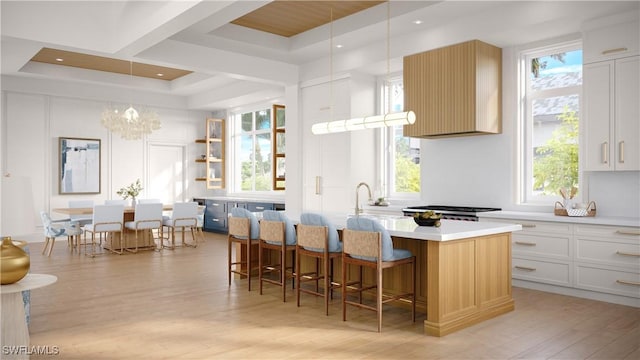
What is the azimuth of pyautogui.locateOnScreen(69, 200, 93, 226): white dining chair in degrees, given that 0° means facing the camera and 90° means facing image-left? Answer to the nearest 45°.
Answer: approximately 0°

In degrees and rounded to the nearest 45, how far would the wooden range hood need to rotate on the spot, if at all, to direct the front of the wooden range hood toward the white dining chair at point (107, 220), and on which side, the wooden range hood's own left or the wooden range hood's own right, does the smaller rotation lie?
approximately 45° to the wooden range hood's own right

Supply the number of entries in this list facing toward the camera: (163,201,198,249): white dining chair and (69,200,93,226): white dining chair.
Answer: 1

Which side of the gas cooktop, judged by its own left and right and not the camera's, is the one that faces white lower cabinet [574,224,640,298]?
left

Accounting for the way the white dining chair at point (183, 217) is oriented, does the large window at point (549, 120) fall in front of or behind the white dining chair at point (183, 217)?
behind

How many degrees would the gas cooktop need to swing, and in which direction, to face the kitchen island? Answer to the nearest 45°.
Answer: approximately 45° to its left

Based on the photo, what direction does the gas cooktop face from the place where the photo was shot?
facing the viewer and to the left of the viewer

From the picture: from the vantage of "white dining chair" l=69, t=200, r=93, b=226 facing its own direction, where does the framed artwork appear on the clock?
The framed artwork is roughly at 6 o'clock from the white dining chair.

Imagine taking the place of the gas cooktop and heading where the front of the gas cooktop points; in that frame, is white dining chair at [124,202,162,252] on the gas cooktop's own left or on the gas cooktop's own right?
on the gas cooktop's own right

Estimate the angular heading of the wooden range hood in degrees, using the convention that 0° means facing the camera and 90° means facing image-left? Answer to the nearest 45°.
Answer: approximately 45°

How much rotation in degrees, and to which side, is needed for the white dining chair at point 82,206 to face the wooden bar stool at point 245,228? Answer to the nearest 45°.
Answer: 0° — it already faces it

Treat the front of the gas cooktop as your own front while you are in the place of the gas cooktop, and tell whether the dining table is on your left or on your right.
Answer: on your right

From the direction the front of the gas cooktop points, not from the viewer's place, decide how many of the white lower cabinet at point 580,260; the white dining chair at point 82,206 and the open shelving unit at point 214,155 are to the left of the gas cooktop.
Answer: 1
